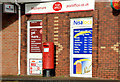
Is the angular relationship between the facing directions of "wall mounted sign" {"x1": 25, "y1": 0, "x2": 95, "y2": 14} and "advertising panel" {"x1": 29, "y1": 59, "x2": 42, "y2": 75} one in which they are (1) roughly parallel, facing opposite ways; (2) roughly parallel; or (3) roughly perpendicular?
roughly parallel

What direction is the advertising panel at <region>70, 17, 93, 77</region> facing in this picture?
toward the camera

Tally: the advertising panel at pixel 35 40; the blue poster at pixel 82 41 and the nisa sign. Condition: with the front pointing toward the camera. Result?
3

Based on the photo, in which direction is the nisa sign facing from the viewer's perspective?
toward the camera

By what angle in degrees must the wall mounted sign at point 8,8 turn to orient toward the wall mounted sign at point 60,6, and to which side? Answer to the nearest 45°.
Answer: approximately 45° to its left

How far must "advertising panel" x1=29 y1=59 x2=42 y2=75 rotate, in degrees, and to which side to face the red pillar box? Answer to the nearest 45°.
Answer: approximately 45° to its left

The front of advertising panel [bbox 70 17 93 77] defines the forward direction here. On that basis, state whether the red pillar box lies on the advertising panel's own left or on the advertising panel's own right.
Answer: on the advertising panel's own right

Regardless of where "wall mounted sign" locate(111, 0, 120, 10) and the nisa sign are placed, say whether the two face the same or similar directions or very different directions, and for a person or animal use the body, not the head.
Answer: same or similar directions

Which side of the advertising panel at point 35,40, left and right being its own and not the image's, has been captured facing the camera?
front

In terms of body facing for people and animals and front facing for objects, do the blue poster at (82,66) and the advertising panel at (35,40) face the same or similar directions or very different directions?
same or similar directions

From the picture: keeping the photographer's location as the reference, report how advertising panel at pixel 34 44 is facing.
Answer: facing the viewer
